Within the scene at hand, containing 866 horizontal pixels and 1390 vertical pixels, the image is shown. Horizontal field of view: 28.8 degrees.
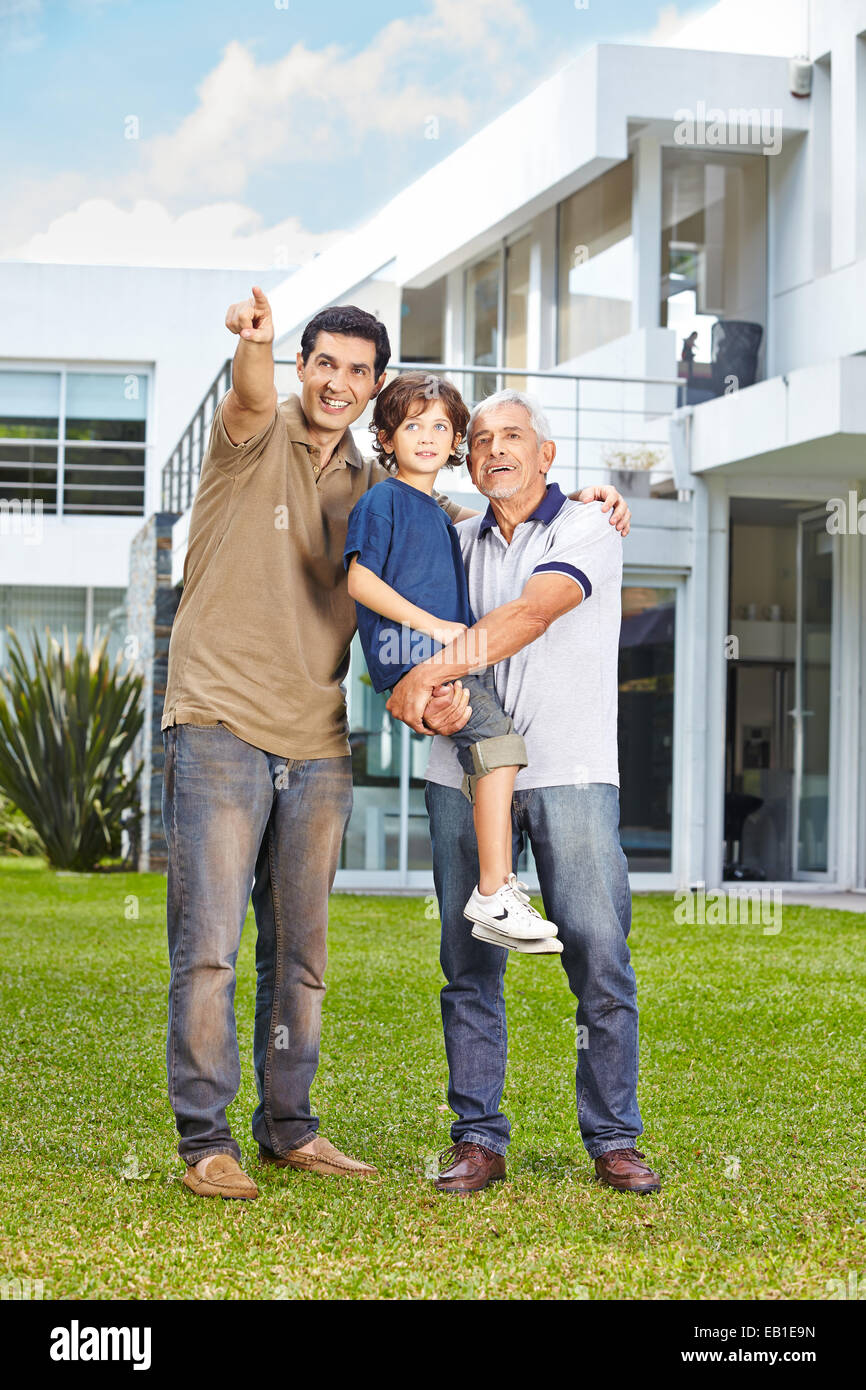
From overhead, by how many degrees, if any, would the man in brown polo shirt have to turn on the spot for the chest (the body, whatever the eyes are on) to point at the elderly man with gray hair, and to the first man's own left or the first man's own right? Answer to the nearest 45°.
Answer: approximately 45° to the first man's own left

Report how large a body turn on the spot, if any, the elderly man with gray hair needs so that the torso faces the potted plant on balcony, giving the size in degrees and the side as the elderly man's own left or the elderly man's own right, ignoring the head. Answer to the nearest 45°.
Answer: approximately 180°

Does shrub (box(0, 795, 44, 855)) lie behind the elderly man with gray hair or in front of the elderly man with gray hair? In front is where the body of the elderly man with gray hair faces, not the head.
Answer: behind

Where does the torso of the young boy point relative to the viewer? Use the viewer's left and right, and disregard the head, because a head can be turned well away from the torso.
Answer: facing the viewer and to the right of the viewer

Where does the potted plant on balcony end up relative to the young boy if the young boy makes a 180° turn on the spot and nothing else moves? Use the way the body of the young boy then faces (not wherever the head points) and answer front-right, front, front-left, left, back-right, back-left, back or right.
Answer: front-right

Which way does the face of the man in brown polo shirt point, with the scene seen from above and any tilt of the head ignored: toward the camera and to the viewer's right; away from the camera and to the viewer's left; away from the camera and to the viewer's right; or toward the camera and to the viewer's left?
toward the camera and to the viewer's left

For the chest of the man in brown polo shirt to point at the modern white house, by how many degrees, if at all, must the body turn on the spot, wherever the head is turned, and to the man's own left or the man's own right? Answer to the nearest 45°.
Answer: approximately 135° to the man's own left

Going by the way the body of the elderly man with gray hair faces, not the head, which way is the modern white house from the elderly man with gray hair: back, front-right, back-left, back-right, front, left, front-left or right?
back

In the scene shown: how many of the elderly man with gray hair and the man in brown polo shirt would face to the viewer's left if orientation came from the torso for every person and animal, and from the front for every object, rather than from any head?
0
